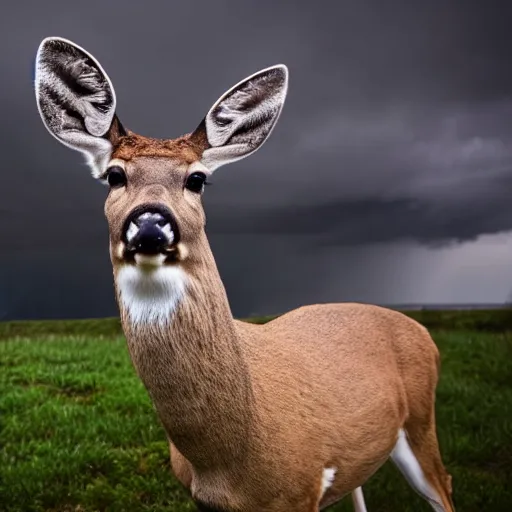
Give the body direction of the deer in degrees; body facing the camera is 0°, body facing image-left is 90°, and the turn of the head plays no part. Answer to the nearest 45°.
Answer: approximately 45°
